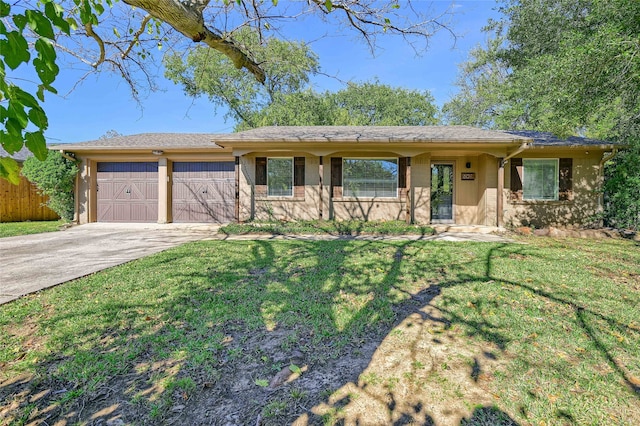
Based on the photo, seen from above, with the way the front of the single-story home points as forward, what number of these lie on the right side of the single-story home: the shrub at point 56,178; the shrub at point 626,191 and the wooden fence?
2

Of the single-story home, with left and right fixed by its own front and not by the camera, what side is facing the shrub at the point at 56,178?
right

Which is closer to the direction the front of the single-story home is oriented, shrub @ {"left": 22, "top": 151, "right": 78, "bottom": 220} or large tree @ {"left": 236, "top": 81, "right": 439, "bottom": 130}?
the shrub

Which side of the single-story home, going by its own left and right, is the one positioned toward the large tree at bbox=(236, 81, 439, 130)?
back

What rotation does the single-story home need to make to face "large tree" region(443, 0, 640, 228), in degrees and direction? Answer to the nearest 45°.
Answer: approximately 90° to its left

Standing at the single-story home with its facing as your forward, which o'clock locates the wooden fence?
The wooden fence is roughly at 3 o'clock from the single-story home.

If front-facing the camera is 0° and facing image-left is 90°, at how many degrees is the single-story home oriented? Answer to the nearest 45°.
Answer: approximately 0°
